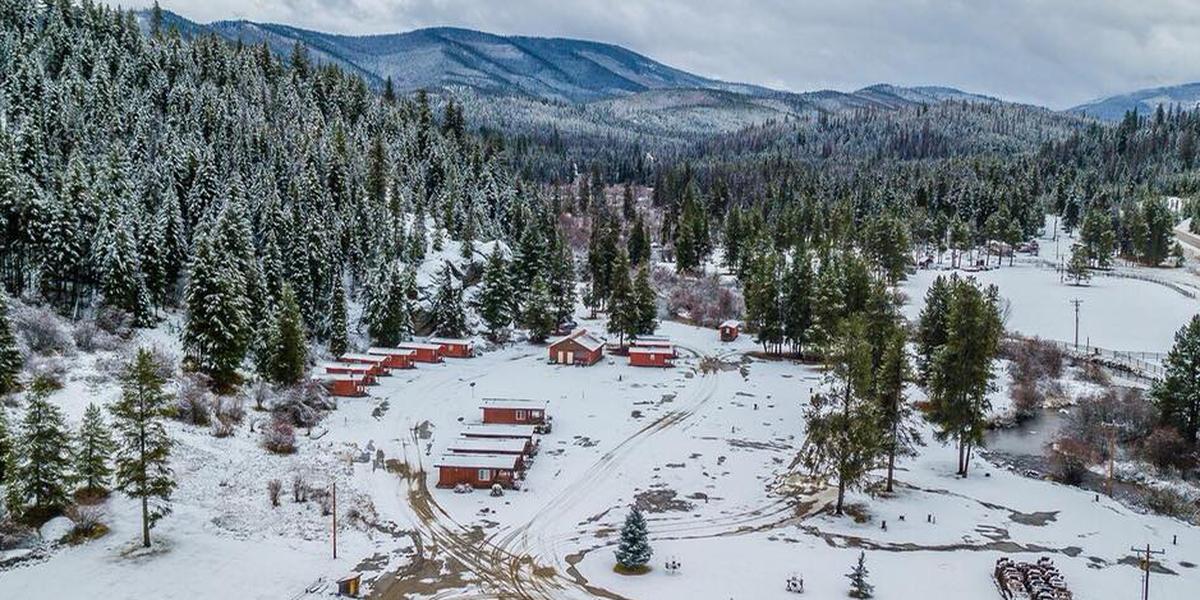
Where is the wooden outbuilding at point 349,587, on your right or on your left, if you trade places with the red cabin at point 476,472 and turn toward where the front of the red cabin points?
on your right

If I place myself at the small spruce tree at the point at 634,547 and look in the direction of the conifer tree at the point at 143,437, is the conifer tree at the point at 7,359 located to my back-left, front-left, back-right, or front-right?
front-right

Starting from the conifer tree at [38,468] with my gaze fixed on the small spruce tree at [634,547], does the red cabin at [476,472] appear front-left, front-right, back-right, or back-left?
front-left

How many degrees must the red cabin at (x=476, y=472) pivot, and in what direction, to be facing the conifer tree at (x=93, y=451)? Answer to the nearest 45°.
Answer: approximately 135° to its right
